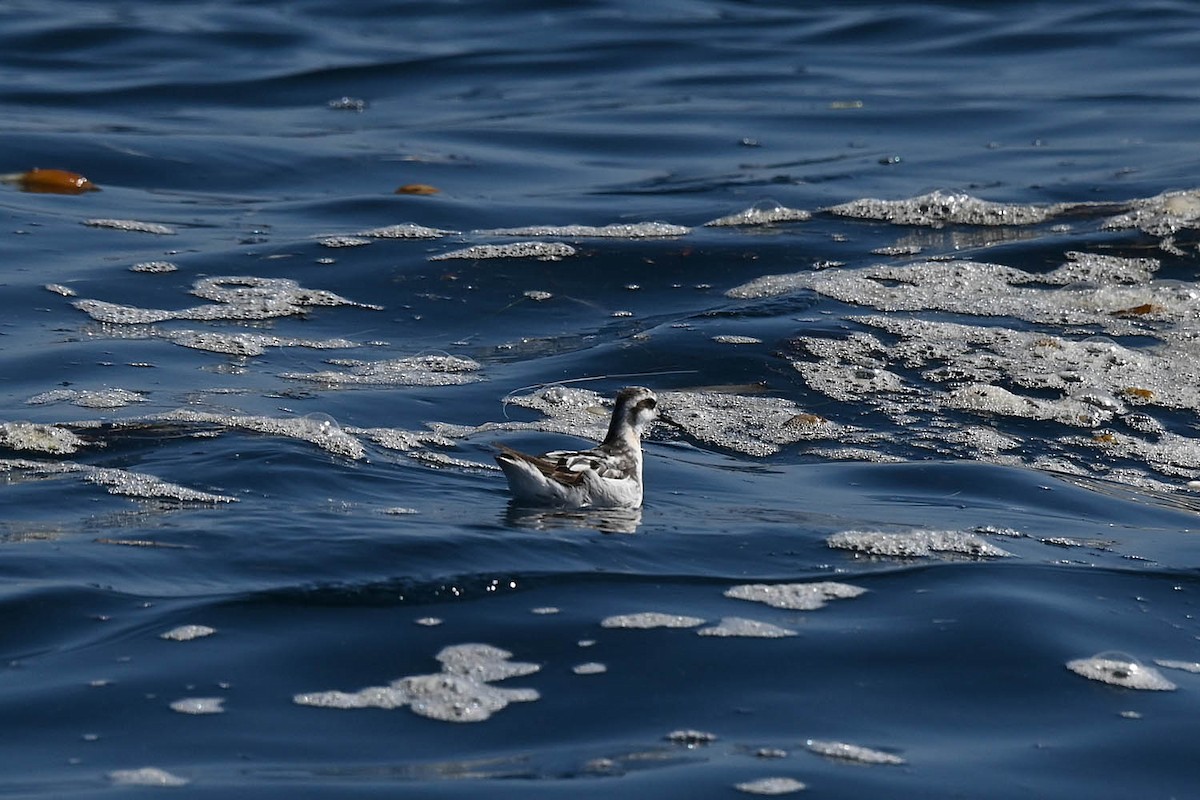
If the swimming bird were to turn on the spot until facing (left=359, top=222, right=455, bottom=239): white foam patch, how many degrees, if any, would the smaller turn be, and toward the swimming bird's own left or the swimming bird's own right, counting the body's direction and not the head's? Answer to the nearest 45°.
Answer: approximately 90° to the swimming bird's own left

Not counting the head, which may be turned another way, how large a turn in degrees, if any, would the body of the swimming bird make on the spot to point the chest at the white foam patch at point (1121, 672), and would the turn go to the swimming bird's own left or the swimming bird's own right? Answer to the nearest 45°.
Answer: approximately 45° to the swimming bird's own right

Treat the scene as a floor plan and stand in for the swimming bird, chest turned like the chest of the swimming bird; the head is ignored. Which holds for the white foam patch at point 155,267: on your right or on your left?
on your left

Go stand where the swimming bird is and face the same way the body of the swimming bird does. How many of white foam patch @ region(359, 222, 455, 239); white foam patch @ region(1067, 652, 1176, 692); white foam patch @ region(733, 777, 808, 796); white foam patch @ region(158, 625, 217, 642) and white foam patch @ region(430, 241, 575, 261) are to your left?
2

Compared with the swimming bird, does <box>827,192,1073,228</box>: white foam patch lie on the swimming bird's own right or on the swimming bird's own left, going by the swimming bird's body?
on the swimming bird's own left

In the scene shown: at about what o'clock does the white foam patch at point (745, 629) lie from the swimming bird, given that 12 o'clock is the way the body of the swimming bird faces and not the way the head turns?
The white foam patch is roughly at 2 o'clock from the swimming bird.

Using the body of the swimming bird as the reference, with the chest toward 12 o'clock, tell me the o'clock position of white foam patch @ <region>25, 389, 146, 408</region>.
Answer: The white foam patch is roughly at 7 o'clock from the swimming bird.

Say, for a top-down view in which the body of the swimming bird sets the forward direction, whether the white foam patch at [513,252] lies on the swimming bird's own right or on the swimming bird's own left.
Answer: on the swimming bird's own left

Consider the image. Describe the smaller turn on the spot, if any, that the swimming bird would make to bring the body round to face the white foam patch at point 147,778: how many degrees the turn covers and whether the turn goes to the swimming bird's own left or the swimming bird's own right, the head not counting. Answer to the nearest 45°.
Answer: approximately 135° to the swimming bird's own right

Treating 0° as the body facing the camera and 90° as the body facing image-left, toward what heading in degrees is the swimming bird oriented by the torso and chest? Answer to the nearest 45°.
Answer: approximately 270°
